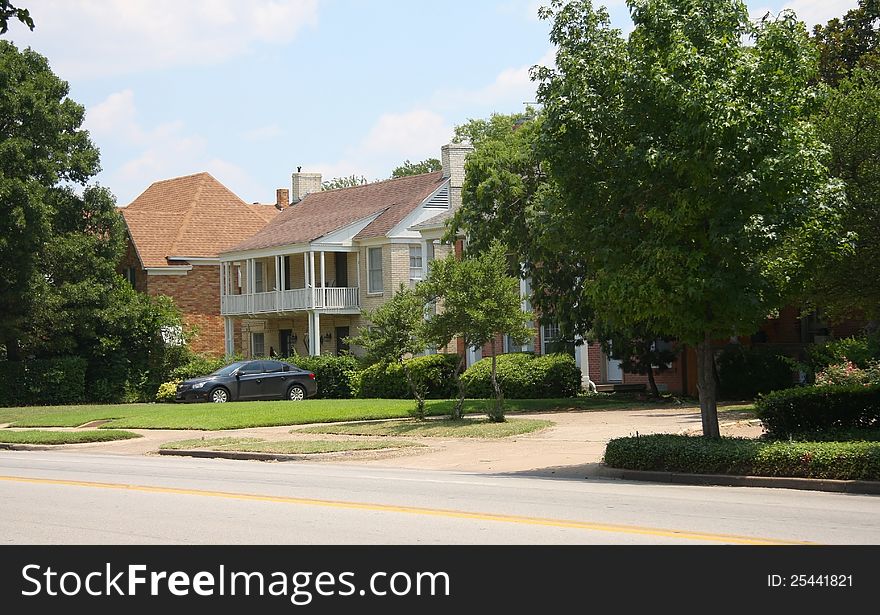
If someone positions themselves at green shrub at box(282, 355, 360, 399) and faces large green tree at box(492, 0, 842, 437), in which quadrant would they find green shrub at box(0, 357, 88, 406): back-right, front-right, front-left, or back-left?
back-right

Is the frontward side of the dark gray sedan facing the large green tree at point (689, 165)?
no

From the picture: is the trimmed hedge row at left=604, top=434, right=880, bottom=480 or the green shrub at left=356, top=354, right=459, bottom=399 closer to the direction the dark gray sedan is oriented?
the trimmed hedge row

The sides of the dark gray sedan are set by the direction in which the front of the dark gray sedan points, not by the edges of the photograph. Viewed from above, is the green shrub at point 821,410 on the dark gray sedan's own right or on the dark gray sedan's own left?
on the dark gray sedan's own left

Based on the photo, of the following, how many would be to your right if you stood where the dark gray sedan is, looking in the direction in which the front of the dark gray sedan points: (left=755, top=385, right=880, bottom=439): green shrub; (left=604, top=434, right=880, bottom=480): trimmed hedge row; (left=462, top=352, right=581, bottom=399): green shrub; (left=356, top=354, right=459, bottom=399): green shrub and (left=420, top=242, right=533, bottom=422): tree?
0

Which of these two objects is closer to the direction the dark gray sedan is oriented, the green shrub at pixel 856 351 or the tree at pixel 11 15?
the tree

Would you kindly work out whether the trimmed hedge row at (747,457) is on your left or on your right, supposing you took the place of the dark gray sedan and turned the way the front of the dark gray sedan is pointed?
on your left

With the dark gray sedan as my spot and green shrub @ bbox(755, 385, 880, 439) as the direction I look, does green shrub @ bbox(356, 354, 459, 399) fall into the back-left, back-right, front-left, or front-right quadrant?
front-left

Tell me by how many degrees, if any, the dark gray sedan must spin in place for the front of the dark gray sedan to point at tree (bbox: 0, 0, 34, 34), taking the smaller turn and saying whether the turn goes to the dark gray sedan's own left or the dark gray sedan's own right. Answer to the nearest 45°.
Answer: approximately 45° to the dark gray sedan's own left

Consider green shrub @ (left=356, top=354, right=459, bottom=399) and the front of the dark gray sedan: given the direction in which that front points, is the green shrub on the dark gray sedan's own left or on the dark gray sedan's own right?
on the dark gray sedan's own left

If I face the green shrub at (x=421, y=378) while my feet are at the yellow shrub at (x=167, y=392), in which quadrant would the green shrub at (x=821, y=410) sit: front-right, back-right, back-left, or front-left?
front-right
